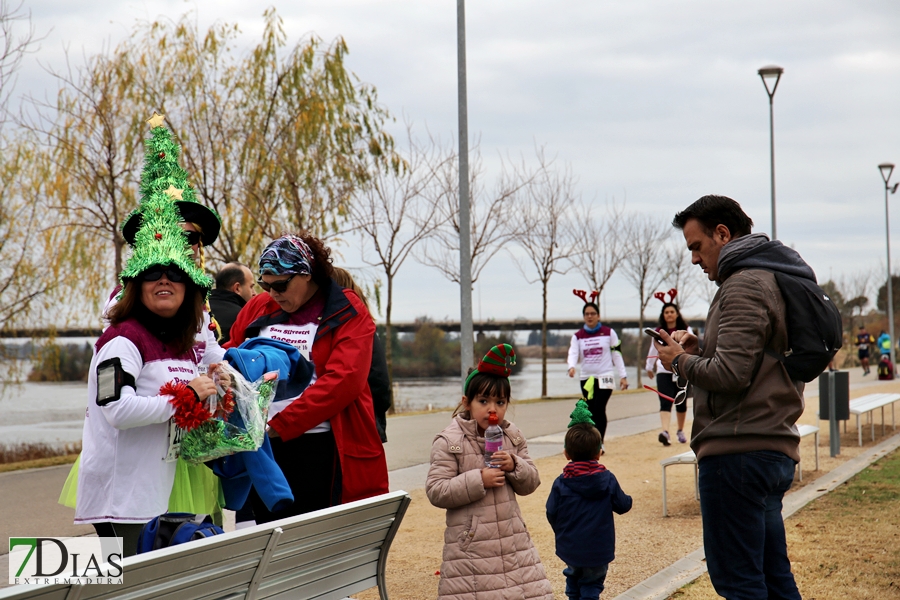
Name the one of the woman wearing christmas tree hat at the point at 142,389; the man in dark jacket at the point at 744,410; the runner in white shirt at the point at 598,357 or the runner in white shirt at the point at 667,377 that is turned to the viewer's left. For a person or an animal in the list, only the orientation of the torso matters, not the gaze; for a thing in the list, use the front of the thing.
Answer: the man in dark jacket

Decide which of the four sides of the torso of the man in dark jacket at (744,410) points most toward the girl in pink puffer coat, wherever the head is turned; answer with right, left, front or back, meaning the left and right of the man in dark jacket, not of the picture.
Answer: front

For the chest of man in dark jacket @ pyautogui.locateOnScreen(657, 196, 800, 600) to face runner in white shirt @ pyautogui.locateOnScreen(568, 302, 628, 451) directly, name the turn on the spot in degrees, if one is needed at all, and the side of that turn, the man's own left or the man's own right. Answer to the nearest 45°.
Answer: approximately 90° to the man's own right

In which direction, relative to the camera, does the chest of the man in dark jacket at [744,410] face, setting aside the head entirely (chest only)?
to the viewer's left

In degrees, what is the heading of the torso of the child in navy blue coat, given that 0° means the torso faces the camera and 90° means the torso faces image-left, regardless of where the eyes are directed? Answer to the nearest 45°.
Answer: approximately 180°

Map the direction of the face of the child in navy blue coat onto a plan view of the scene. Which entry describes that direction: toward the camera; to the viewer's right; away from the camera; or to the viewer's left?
away from the camera

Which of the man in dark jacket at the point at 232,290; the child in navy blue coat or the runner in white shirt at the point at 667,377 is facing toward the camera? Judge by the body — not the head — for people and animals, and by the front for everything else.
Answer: the runner in white shirt

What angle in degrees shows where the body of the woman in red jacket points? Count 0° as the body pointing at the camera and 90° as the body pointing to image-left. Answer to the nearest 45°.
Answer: approximately 45°

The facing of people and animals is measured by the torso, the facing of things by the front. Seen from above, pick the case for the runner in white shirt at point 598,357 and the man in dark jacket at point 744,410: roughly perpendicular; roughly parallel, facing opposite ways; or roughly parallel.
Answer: roughly perpendicular

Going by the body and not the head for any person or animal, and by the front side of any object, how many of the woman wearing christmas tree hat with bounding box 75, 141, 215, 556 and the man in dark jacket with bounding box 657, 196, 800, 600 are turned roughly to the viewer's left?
1

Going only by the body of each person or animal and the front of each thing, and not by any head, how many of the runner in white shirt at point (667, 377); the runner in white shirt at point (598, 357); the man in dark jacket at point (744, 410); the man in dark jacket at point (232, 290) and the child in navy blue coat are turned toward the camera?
2

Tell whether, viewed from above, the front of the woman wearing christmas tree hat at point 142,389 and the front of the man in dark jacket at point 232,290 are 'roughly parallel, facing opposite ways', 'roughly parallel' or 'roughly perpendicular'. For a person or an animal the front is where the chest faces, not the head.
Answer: roughly perpendicular

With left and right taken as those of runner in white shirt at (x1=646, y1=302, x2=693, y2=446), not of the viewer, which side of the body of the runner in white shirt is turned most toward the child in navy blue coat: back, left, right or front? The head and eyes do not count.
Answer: front

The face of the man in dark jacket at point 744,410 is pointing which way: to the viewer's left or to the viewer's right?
to the viewer's left

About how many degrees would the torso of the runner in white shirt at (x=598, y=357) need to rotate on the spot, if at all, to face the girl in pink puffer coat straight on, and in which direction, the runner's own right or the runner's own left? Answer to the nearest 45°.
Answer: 0° — they already face them

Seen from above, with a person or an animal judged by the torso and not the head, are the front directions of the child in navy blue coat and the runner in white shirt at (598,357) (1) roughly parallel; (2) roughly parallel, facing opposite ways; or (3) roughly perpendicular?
roughly parallel, facing opposite ways

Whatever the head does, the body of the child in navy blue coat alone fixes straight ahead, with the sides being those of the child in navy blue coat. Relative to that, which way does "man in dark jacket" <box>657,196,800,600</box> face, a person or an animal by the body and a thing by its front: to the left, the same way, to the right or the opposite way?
to the left

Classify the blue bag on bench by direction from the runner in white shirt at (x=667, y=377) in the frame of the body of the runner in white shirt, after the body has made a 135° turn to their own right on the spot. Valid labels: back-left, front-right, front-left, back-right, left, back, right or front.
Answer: back-left
